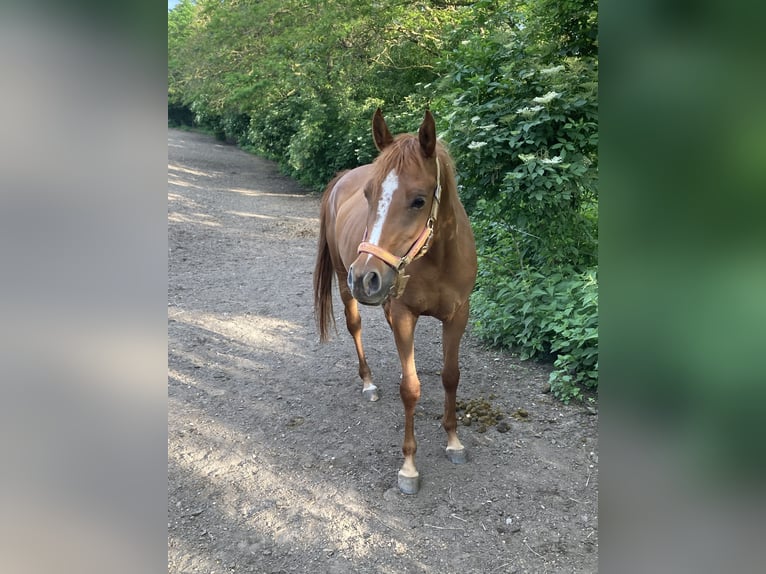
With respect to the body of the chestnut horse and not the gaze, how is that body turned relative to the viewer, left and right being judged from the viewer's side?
facing the viewer and to the right of the viewer
